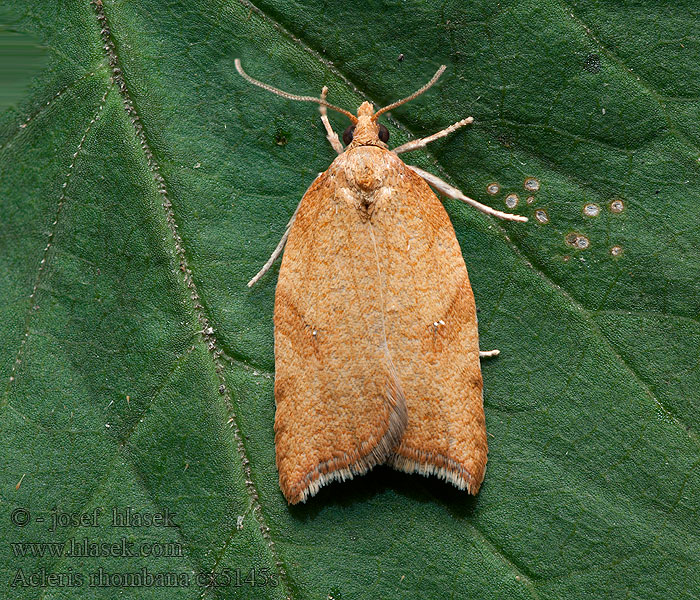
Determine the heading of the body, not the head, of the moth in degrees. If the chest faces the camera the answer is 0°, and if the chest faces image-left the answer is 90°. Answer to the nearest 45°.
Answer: approximately 180°
